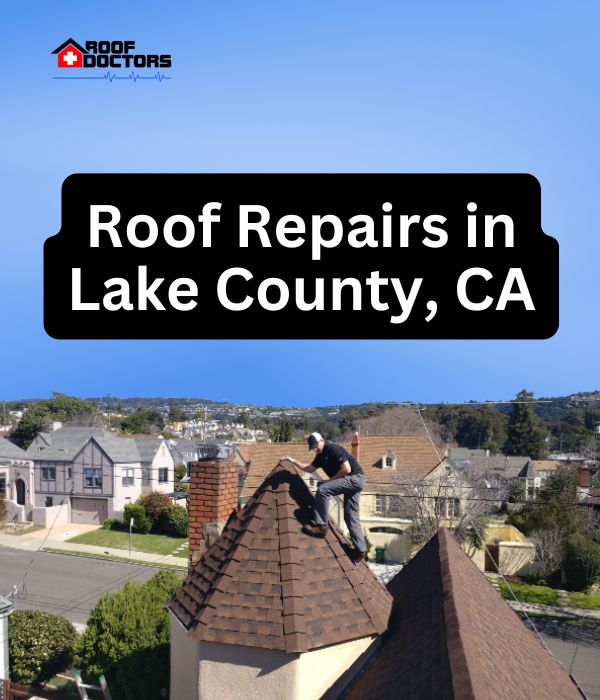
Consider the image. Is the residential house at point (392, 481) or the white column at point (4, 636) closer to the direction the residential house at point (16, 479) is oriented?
the white column

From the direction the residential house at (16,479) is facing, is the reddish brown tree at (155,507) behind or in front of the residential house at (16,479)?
in front

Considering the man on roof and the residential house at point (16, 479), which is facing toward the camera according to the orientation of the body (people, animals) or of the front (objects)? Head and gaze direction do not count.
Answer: the residential house

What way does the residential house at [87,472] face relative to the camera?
toward the camera

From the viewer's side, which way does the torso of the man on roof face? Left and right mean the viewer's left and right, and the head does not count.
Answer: facing to the left of the viewer

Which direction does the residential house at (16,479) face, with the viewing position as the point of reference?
facing the viewer

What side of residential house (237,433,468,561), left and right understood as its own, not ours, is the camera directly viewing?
front

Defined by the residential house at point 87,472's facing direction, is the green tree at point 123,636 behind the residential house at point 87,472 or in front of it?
in front

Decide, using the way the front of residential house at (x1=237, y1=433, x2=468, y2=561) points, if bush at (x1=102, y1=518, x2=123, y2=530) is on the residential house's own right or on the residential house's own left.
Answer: on the residential house's own right

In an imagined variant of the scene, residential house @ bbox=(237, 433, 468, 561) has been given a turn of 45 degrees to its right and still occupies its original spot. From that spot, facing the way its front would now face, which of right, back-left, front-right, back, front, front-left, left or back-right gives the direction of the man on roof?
front-left

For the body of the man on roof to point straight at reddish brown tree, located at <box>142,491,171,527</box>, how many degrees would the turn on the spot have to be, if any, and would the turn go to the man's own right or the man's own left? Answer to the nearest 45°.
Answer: approximately 90° to the man's own right

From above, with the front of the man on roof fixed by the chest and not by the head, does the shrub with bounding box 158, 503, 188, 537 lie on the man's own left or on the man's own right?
on the man's own right

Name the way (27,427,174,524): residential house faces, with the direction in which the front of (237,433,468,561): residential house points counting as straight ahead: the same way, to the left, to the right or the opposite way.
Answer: the same way

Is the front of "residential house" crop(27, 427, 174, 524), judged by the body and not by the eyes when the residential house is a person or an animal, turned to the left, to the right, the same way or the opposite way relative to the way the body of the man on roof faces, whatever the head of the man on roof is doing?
to the left
